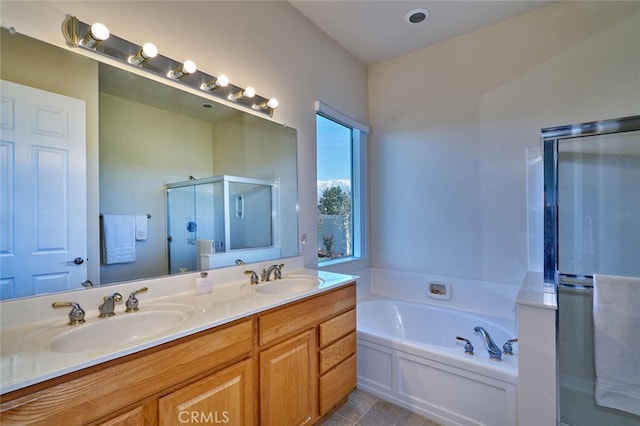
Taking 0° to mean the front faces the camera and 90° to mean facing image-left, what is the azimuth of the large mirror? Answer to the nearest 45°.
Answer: approximately 315°

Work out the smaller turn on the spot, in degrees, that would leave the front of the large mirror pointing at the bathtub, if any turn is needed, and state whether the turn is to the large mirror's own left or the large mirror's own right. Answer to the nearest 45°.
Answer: approximately 45° to the large mirror's own left

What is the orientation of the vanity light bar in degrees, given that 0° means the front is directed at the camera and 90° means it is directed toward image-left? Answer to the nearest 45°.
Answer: approximately 315°

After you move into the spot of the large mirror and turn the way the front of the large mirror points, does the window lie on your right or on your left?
on your left
